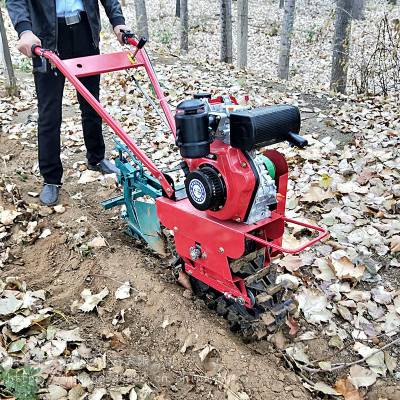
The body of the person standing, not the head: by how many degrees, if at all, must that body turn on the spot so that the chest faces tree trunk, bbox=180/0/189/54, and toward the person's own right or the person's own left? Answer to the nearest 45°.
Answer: approximately 135° to the person's own left

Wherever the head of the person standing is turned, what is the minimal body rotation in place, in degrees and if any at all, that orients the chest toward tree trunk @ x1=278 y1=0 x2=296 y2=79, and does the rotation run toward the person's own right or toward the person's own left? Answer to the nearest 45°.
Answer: approximately 90° to the person's own left

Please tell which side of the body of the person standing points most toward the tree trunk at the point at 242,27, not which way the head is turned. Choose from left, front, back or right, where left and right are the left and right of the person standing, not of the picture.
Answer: left

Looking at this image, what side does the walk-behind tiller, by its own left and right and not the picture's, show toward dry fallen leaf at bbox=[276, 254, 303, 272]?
left

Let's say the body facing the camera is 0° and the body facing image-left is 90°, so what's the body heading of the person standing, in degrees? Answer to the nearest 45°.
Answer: approximately 315°

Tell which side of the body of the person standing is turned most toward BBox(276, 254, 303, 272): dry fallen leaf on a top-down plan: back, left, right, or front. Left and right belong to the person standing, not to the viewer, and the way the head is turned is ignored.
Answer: front

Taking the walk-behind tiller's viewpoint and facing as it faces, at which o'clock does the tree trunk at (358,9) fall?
The tree trunk is roughly at 8 o'clock from the walk-behind tiller.

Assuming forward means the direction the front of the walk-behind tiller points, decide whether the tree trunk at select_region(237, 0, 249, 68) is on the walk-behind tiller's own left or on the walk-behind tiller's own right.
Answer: on the walk-behind tiller's own left

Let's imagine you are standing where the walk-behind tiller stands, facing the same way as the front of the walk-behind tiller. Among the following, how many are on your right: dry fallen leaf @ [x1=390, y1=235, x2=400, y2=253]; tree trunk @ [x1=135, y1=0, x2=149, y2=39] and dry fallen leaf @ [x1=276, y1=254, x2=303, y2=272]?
0

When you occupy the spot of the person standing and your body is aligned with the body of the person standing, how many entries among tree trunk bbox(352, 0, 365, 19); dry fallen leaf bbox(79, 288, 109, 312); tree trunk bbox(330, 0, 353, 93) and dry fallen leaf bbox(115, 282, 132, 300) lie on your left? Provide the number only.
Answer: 2

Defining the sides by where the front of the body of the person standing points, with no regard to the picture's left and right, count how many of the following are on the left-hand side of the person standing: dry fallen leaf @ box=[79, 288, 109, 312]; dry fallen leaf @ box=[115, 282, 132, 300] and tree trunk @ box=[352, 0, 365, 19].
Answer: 1

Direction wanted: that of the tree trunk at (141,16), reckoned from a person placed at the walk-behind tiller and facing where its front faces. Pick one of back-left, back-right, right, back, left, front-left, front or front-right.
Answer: back-left

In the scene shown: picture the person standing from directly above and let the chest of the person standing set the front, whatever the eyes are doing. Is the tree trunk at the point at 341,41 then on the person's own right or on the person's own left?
on the person's own left

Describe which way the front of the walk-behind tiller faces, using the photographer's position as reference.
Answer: facing the viewer and to the right of the viewer
